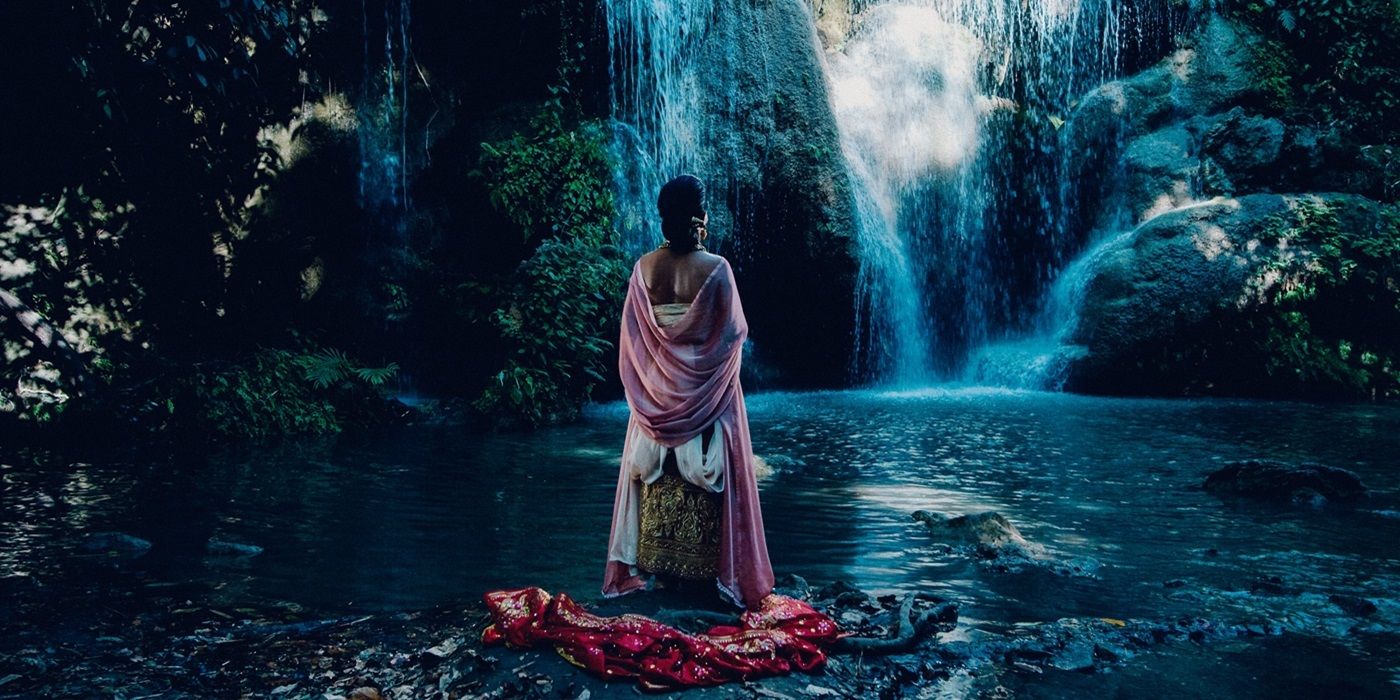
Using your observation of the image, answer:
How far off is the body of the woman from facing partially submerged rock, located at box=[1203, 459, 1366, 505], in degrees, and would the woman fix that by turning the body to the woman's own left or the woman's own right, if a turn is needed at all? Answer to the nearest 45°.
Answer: approximately 45° to the woman's own right

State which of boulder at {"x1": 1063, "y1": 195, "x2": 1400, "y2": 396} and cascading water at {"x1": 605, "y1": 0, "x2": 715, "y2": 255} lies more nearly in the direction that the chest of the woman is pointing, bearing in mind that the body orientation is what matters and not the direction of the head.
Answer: the cascading water

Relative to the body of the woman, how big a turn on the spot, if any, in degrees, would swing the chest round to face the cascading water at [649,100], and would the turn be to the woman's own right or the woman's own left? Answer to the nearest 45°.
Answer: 0° — they already face it

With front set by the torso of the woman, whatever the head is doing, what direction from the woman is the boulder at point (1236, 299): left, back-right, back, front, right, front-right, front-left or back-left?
front-right

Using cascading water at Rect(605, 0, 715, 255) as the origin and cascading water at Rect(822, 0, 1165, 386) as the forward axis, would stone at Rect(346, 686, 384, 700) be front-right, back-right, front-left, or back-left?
back-right

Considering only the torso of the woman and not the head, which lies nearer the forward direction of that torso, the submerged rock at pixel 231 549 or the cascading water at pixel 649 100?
the cascading water

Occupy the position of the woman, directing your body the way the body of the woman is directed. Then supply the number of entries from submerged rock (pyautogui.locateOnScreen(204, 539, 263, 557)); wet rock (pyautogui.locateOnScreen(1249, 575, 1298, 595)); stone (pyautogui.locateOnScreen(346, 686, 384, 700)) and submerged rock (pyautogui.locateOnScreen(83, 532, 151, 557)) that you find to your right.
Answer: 1

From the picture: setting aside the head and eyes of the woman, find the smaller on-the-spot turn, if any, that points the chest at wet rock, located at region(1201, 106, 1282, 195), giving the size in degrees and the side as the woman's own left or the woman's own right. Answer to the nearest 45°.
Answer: approximately 45° to the woman's own right

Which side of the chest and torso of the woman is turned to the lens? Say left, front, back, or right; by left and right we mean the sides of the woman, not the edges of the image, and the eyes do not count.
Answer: back
